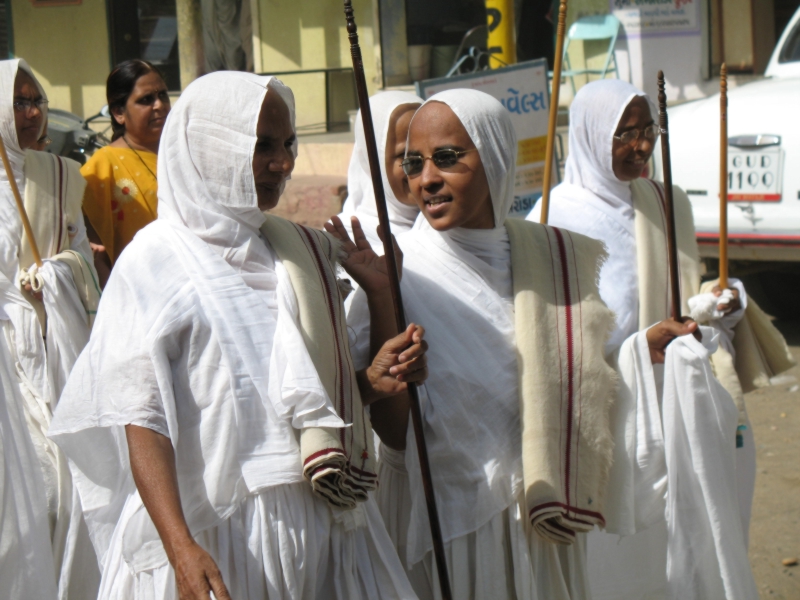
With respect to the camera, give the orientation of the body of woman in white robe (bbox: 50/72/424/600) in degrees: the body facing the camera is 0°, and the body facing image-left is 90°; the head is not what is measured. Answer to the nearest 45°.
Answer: approximately 315°

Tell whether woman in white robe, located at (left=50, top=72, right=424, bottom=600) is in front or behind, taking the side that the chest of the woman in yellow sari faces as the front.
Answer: in front

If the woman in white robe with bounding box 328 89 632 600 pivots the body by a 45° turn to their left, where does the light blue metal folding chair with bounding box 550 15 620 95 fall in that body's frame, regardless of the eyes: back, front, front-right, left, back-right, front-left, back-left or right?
back

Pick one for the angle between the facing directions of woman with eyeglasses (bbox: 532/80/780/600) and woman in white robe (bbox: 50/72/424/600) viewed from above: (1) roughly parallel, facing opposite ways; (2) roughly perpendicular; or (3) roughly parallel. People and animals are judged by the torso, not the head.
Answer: roughly parallel

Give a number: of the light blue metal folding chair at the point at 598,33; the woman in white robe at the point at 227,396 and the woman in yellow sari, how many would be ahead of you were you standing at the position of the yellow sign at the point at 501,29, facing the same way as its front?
2

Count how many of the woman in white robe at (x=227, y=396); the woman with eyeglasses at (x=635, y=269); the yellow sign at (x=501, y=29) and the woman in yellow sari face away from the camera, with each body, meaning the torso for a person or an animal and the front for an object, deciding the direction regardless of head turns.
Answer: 0

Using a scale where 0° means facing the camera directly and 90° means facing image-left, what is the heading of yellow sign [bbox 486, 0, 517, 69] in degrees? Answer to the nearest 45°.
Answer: approximately 0°

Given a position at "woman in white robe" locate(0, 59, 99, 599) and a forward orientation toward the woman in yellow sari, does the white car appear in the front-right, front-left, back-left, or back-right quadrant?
front-right

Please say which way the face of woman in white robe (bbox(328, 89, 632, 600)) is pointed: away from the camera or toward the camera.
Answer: toward the camera

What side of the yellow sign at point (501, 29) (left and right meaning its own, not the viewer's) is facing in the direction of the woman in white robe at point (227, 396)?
front

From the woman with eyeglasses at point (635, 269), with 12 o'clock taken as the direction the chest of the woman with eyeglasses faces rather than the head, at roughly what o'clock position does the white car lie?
The white car is roughly at 8 o'clock from the woman with eyeglasses.

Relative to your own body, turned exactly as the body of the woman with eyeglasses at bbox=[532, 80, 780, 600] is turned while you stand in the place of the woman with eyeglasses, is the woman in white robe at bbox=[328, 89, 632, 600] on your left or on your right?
on your right
